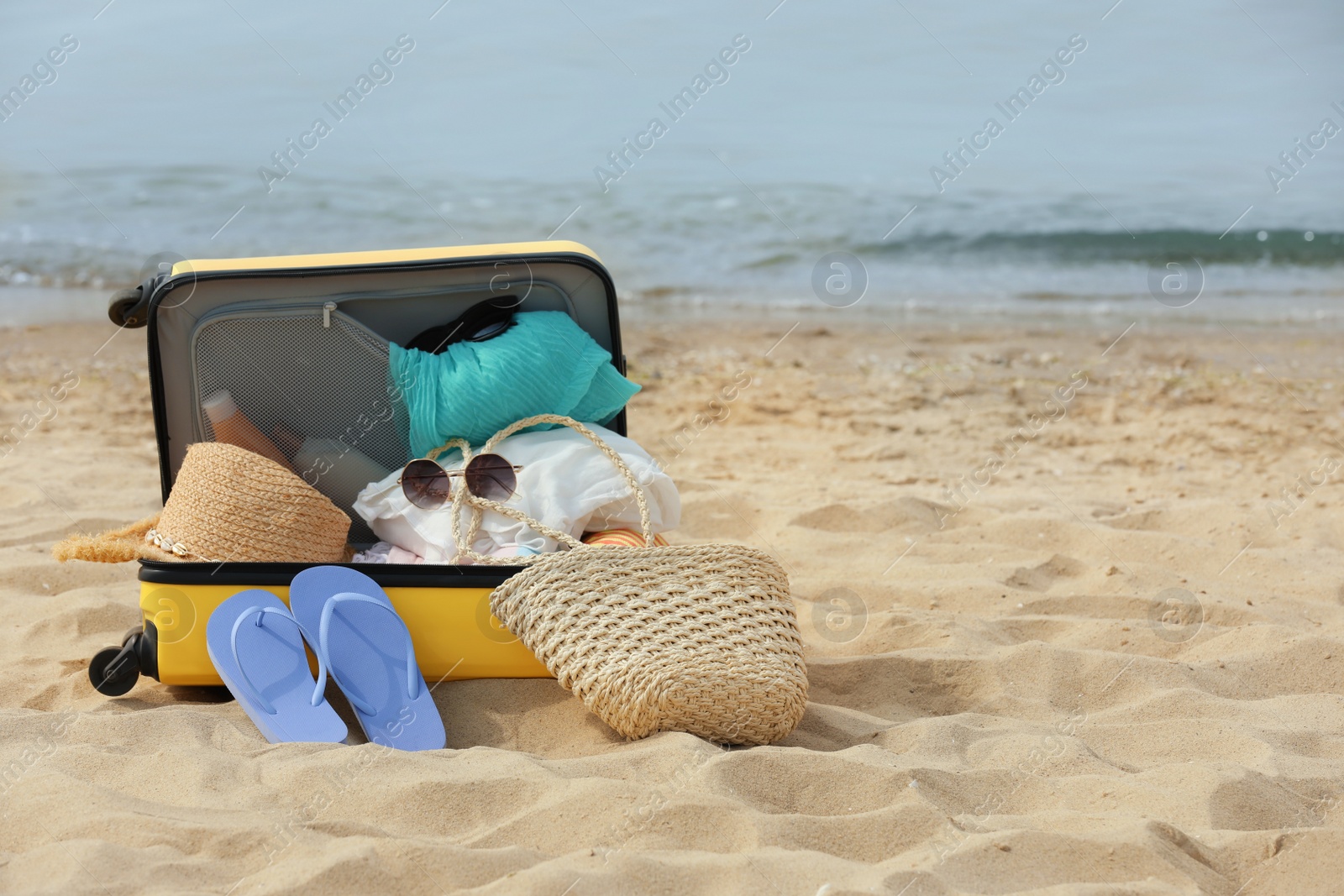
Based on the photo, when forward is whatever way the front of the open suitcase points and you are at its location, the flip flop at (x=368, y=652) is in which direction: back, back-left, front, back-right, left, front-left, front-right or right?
front

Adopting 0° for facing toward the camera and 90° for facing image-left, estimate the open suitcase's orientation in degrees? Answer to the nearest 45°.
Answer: approximately 0°

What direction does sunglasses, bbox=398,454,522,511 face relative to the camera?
toward the camera
